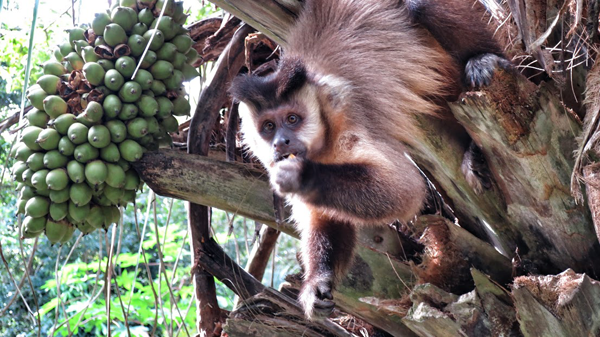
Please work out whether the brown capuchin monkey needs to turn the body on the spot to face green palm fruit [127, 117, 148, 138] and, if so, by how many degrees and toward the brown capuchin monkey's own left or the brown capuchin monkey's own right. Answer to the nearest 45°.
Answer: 0° — it already faces it

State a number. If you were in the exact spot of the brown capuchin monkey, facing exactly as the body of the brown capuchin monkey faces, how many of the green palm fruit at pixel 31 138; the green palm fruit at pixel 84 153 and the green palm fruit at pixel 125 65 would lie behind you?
0

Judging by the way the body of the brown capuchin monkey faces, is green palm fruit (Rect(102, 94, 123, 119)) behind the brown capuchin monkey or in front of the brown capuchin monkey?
in front

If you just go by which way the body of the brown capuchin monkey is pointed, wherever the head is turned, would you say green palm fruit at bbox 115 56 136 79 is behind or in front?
in front

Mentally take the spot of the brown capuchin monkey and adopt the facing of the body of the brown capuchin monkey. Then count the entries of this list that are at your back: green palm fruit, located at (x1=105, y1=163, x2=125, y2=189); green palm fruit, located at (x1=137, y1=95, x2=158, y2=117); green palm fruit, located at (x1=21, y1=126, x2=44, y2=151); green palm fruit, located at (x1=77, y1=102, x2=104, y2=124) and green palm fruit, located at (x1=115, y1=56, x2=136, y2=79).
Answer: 0

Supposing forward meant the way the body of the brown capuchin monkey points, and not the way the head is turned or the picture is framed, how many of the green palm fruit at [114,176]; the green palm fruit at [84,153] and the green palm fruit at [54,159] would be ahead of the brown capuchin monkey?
3

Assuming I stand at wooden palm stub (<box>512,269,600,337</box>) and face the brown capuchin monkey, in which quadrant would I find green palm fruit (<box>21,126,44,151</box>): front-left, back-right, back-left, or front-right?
front-left

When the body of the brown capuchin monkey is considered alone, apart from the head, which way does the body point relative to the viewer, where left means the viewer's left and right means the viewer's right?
facing the viewer and to the left of the viewer

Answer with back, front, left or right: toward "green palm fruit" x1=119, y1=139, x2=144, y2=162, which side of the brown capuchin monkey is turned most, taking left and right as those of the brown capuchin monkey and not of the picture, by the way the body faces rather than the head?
front
